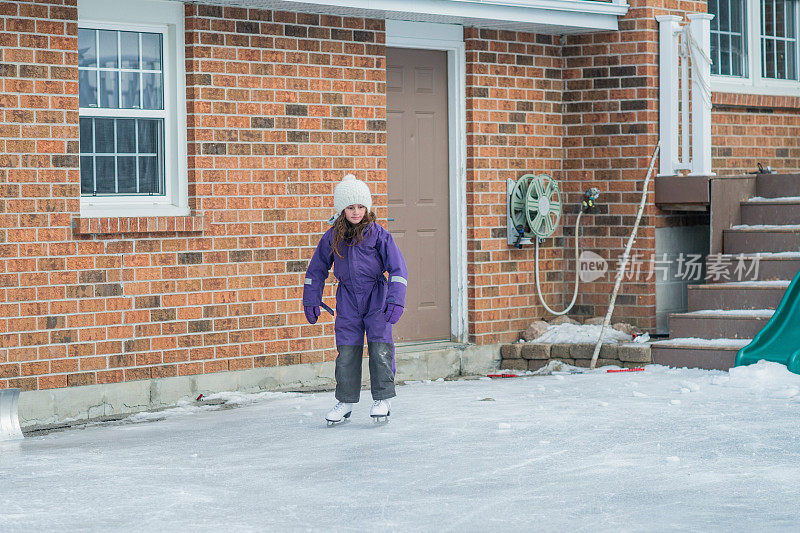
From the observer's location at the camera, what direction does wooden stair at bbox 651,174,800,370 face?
facing the viewer and to the left of the viewer

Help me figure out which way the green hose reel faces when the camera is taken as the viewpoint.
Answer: facing the viewer and to the right of the viewer

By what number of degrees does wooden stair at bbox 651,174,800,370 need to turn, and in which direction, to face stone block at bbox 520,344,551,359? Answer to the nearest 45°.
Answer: approximately 45° to its right

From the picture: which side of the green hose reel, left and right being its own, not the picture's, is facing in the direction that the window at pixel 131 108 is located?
right

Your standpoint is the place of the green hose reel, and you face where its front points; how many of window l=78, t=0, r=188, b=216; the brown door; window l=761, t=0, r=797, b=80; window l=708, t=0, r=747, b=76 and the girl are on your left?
2

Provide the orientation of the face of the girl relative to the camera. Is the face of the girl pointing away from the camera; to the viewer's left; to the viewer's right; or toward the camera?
toward the camera

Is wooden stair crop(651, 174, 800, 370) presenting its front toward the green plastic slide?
no

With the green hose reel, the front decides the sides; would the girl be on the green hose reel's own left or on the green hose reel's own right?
on the green hose reel's own right

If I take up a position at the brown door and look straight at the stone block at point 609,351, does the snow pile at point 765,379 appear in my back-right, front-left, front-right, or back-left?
front-right

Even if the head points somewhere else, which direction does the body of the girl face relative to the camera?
toward the camera

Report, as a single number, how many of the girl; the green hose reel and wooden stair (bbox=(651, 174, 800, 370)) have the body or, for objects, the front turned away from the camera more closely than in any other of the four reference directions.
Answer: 0

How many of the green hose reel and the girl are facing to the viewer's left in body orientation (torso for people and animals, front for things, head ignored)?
0

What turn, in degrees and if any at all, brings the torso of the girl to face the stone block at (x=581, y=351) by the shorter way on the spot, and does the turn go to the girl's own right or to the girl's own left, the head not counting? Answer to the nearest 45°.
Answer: approximately 135° to the girl's own left

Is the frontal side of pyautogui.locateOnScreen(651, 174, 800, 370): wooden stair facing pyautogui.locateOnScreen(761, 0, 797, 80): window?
no

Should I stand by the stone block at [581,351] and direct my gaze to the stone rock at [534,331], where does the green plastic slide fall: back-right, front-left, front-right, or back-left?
back-right
